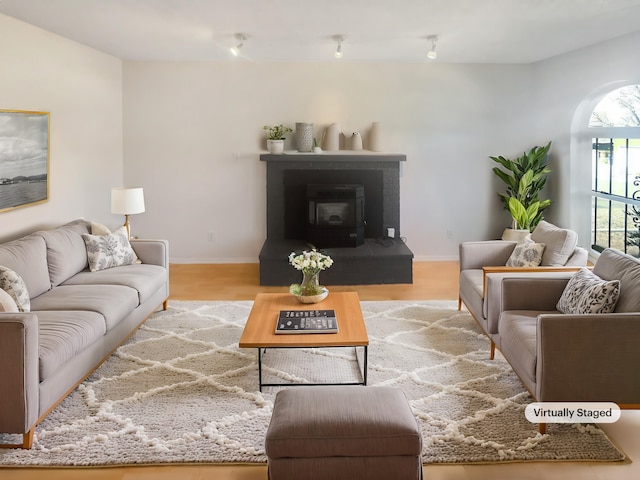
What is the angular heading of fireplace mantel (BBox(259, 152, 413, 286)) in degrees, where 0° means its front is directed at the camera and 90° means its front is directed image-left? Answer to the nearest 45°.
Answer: approximately 0°

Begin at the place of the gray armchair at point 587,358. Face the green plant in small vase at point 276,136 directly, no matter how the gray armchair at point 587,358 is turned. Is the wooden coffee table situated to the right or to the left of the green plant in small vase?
left

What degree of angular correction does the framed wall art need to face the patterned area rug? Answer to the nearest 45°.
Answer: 0° — it already faces it

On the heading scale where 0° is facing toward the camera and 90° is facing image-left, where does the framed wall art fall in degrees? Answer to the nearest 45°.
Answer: approximately 315°

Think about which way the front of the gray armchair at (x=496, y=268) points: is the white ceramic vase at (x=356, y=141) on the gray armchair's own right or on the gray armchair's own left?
on the gray armchair's own right

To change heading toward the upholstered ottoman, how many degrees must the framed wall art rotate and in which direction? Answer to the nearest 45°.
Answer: approximately 45° to its right

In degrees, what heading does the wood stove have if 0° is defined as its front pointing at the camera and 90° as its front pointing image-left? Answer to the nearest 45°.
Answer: approximately 0°

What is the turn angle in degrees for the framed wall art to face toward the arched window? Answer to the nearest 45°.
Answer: approximately 45° to its left

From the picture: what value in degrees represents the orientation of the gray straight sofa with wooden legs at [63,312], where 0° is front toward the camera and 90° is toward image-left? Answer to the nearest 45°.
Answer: approximately 315°

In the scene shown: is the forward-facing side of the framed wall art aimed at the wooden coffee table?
yes

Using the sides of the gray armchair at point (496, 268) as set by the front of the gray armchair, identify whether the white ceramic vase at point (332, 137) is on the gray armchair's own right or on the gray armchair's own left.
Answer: on the gray armchair's own right
